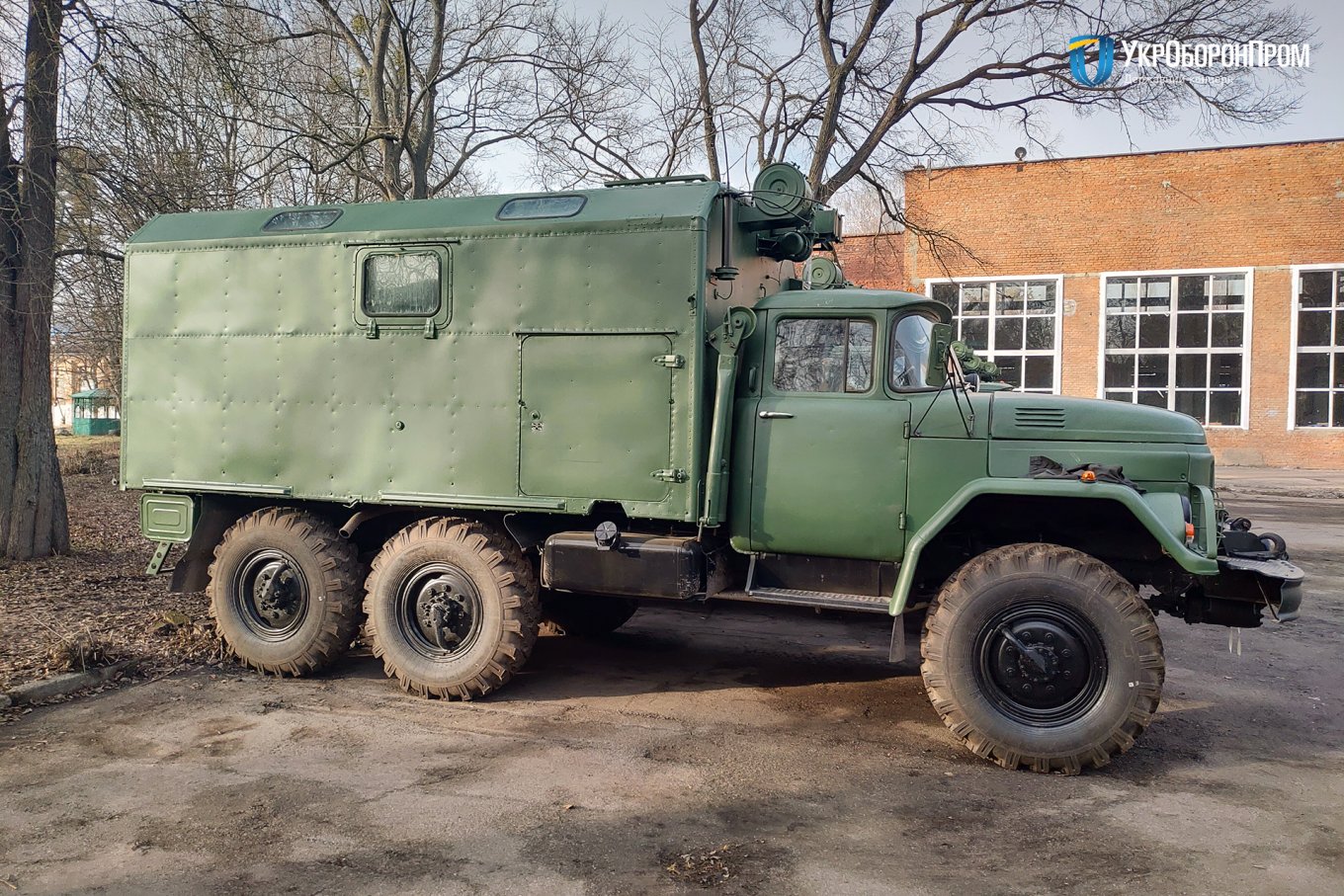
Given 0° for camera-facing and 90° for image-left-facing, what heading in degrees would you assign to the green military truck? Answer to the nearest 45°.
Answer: approximately 315°
